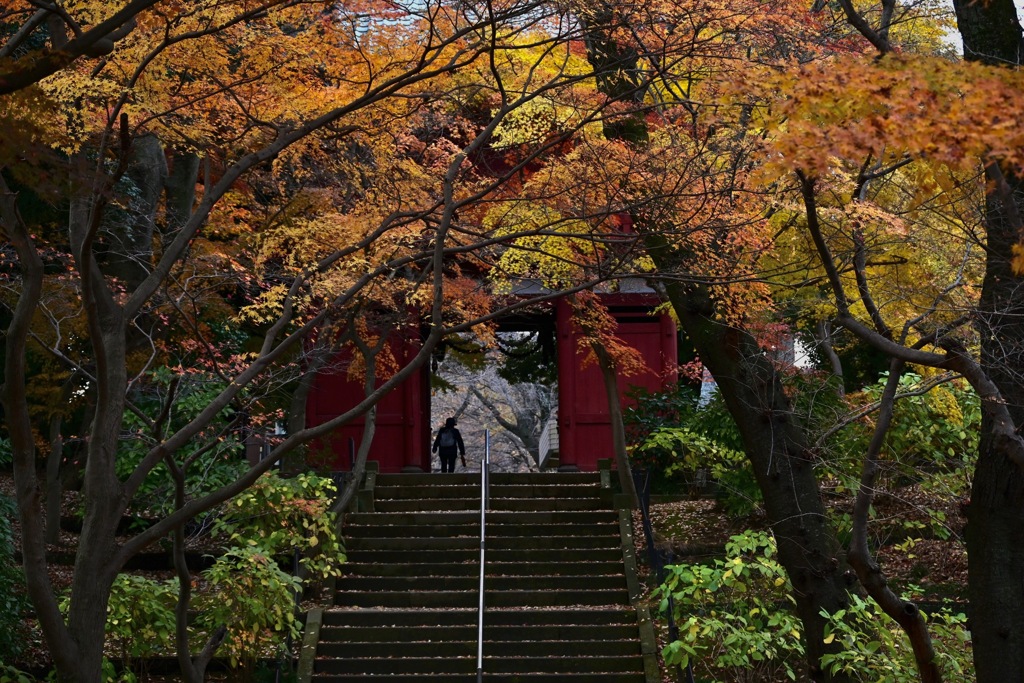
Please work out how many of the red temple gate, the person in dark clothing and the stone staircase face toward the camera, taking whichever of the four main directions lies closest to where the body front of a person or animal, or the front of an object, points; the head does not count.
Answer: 2

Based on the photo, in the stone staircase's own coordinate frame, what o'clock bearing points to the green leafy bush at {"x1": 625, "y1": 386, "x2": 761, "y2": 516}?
The green leafy bush is roughly at 8 o'clock from the stone staircase.

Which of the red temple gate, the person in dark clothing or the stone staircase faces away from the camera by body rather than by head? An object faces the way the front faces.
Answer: the person in dark clothing

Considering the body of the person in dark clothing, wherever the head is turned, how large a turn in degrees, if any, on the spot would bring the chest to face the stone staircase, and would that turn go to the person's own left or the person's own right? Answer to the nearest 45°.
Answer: approximately 180°

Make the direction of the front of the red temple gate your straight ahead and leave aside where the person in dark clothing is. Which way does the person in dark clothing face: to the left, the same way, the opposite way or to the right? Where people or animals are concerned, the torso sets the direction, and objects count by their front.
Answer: the opposite way

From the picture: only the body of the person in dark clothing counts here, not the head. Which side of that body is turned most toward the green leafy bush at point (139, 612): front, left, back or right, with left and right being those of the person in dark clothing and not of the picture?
back

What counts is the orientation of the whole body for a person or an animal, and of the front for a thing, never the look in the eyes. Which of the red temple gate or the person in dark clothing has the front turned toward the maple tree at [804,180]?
the red temple gate

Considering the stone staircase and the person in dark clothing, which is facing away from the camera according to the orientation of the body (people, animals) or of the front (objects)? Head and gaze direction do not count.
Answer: the person in dark clothing

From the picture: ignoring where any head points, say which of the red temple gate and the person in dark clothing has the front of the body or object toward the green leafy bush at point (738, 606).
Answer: the red temple gate

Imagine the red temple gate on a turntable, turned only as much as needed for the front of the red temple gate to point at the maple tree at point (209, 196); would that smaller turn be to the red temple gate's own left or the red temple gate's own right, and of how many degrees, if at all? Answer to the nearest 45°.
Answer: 0° — it already faces it

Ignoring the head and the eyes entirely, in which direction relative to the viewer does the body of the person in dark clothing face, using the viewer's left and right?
facing away from the viewer
